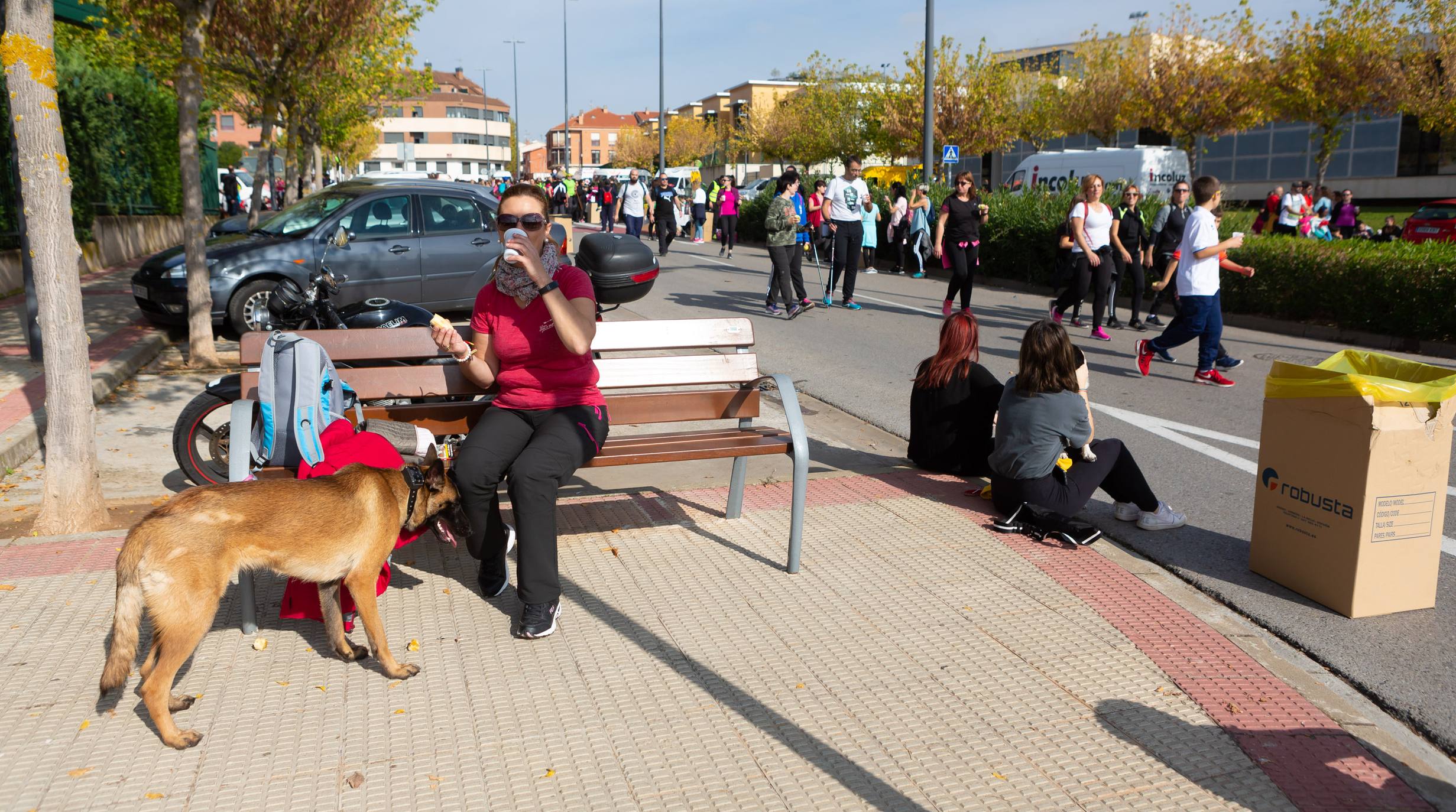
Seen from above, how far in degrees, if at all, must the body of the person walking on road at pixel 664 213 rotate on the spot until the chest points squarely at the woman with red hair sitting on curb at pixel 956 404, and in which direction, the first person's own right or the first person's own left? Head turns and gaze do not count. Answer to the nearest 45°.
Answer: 0° — they already face them

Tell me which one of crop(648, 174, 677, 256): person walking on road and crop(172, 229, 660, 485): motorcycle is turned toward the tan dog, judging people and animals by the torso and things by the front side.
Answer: the person walking on road

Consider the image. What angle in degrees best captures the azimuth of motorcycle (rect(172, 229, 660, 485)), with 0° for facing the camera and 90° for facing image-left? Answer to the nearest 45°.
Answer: approximately 90°

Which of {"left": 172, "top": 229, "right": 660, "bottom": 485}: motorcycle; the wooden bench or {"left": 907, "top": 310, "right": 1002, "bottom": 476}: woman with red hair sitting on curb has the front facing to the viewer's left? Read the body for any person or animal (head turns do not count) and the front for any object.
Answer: the motorcycle

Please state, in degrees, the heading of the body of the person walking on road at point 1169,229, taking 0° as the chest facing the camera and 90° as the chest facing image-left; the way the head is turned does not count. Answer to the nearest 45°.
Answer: approximately 315°

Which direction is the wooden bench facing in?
toward the camera

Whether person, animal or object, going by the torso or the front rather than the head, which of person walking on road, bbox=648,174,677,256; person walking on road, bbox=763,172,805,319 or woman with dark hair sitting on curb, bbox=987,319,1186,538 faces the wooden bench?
person walking on road, bbox=648,174,677,256

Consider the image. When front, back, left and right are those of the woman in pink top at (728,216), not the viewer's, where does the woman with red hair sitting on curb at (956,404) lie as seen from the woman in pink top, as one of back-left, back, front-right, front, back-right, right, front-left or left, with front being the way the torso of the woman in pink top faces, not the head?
front

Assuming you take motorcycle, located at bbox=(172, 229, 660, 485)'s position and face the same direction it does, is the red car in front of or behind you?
behind

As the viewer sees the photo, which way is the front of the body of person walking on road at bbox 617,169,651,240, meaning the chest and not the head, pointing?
toward the camera

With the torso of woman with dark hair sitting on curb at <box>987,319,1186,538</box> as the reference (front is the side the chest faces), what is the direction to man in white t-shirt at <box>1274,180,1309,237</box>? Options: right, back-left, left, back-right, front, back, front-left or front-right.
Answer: front-left
